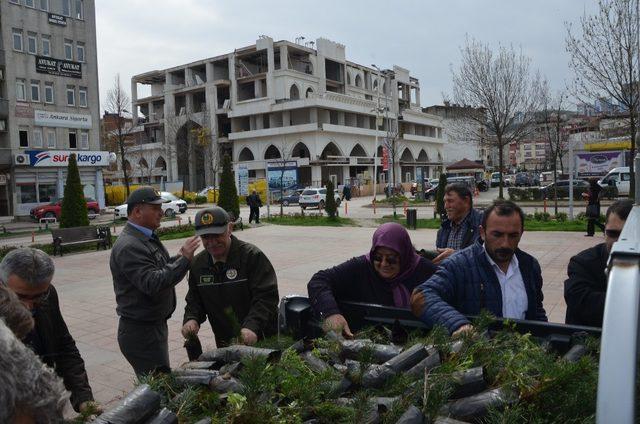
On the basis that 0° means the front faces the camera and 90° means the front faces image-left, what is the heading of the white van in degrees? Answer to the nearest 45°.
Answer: approximately 90°

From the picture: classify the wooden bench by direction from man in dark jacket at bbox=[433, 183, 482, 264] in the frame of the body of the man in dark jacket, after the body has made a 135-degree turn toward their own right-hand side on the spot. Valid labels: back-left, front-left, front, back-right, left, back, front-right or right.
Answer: front-left

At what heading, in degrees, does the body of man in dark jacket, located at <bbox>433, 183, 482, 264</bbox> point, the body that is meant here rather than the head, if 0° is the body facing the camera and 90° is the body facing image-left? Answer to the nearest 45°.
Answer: approximately 45°

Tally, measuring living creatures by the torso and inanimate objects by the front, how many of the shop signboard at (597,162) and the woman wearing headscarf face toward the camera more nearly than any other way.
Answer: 2

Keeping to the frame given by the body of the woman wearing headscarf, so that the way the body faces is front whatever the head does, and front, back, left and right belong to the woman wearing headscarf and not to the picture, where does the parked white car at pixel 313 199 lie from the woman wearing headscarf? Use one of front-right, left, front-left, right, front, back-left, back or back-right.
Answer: back

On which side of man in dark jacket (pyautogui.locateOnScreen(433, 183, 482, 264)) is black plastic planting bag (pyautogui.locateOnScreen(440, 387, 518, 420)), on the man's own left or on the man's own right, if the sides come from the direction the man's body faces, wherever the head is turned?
on the man's own left

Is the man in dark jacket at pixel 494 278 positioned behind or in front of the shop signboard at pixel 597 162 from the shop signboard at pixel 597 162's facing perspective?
in front

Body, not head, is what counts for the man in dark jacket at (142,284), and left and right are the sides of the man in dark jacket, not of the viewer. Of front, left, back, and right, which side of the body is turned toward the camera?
right

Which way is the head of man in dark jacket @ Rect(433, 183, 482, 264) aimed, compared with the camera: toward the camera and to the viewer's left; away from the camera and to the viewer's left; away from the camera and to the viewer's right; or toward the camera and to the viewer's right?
toward the camera and to the viewer's left

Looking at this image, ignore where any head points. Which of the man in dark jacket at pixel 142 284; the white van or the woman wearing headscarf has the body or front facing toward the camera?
the woman wearing headscarf

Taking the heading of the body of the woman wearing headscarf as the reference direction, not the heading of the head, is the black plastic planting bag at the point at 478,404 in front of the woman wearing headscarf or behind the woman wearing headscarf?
in front
